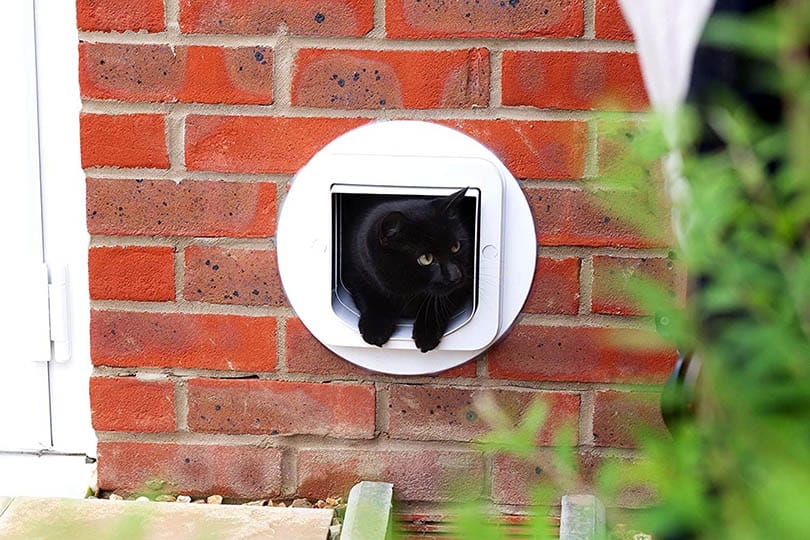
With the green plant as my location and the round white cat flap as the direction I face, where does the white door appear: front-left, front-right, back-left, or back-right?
front-left

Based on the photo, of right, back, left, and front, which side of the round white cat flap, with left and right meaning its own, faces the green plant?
front

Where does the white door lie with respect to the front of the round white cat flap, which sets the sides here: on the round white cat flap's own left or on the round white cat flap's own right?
on the round white cat flap's own right

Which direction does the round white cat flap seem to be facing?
toward the camera
